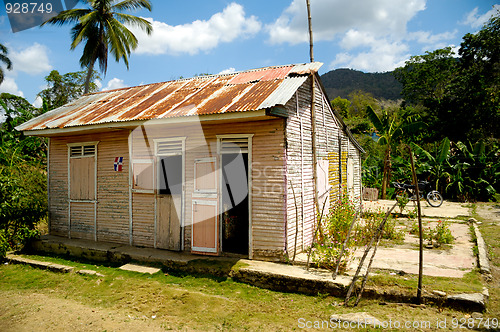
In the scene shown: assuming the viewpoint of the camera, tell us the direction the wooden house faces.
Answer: facing the viewer and to the left of the viewer

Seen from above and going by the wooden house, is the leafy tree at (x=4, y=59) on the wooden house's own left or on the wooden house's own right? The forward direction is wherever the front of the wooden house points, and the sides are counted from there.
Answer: on the wooden house's own right

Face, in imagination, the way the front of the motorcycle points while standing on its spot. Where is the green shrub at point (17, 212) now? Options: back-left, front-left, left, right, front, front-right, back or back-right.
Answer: right

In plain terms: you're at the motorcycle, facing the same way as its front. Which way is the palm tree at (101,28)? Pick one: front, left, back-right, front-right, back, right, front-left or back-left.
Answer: back-right

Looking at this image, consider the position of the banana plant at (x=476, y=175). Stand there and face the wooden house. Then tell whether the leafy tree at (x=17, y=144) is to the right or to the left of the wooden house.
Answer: right

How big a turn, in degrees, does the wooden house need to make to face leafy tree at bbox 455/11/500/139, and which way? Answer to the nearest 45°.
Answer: approximately 180°

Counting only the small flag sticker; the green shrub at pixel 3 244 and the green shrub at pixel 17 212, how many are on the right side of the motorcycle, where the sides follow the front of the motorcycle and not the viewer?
3

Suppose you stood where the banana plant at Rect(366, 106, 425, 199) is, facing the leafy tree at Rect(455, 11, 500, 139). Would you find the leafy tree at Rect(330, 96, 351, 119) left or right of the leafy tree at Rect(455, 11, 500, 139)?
left

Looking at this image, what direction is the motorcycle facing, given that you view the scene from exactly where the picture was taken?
facing the viewer and to the right of the viewer

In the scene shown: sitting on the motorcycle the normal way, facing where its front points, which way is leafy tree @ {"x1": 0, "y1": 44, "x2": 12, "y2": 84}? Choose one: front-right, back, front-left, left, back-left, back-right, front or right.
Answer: back-right

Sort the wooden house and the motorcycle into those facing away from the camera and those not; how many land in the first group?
0

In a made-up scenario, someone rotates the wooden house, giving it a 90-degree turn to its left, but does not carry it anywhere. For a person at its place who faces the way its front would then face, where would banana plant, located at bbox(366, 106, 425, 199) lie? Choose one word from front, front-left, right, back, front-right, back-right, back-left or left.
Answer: left

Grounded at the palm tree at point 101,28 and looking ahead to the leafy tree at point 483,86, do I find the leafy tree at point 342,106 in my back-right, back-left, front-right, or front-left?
front-left
